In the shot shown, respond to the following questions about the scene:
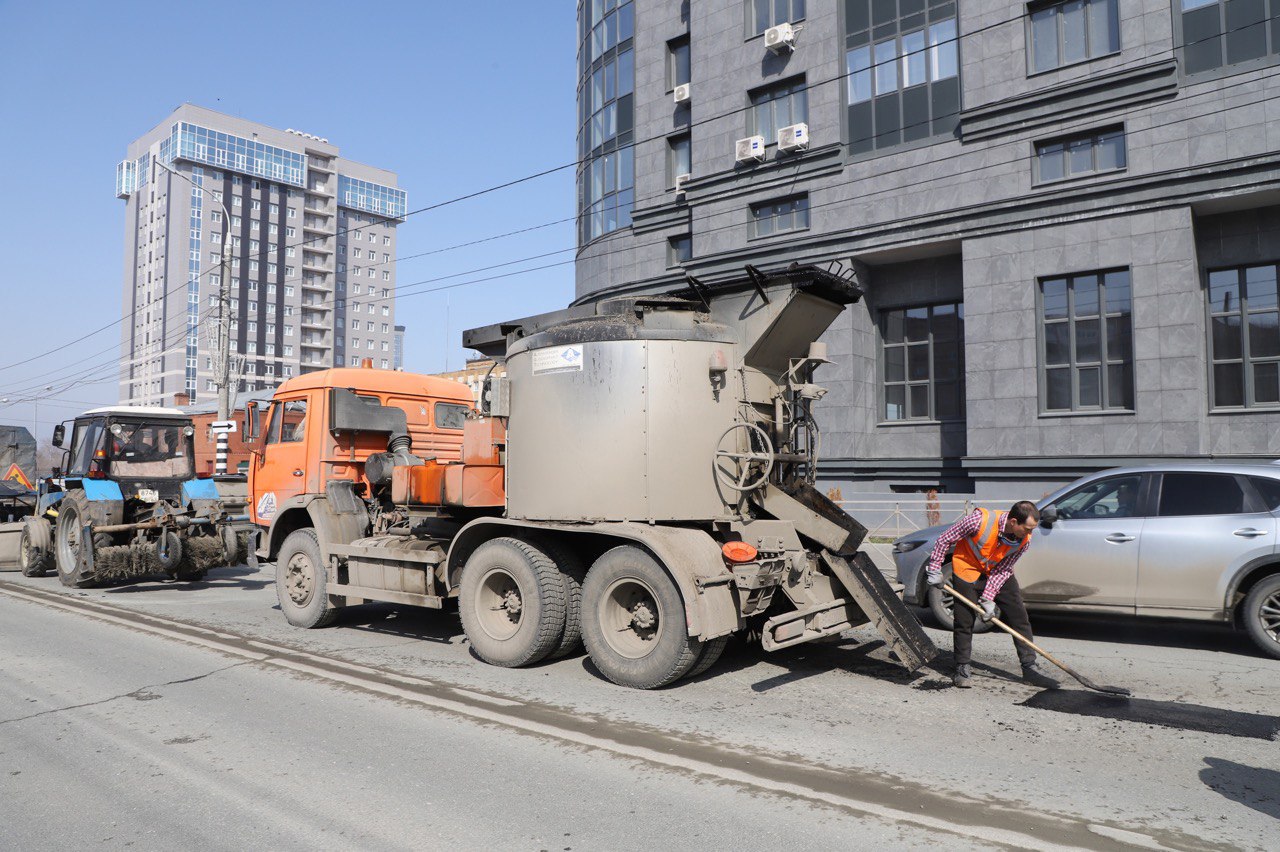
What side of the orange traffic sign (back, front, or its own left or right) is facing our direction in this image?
front

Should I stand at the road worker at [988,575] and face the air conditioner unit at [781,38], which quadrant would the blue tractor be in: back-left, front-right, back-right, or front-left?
front-left

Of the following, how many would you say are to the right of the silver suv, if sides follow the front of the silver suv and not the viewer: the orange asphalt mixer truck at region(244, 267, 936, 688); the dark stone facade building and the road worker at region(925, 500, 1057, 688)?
1

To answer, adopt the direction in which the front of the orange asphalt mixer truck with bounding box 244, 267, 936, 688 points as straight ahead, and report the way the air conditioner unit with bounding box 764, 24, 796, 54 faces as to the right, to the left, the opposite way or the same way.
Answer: to the left

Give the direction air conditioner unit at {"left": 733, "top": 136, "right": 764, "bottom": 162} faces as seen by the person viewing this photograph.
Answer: facing the viewer and to the left of the viewer

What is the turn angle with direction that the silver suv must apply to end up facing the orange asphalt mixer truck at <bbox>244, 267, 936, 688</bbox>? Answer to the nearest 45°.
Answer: approximately 45° to its left

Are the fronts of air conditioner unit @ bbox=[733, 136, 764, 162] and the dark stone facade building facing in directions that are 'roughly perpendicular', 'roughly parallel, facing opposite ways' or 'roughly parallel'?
roughly parallel

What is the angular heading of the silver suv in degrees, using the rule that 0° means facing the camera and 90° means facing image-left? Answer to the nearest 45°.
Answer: approximately 90°

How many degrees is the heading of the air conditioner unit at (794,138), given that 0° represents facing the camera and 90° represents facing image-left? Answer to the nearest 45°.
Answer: approximately 45°

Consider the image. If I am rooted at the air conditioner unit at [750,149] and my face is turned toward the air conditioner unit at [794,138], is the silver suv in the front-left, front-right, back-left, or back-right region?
front-right
